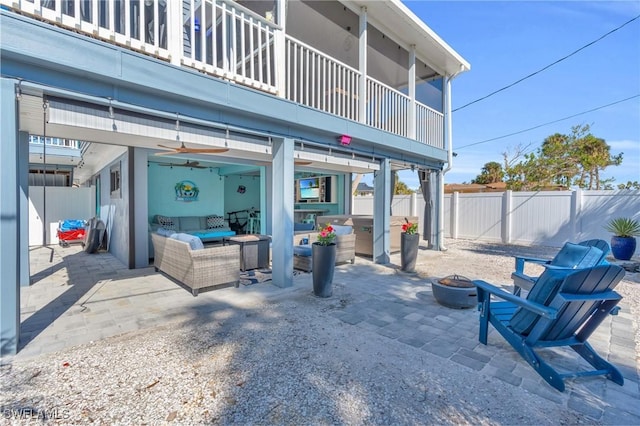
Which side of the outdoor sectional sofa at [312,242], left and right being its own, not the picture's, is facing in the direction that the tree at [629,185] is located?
back

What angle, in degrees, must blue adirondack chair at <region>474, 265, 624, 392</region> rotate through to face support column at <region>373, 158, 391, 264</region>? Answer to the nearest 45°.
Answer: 0° — it already faces it

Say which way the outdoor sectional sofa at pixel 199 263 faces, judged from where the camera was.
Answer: facing away from the viewer and to the right of the viewer

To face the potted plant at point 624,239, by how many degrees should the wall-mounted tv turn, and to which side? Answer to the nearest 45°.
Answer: approximately 45° to its left

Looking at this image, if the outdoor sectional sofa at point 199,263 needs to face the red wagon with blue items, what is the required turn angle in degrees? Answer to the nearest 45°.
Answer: approximately 90° to its left

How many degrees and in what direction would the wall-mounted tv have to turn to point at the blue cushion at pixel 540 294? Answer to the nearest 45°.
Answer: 0° — it already faces it

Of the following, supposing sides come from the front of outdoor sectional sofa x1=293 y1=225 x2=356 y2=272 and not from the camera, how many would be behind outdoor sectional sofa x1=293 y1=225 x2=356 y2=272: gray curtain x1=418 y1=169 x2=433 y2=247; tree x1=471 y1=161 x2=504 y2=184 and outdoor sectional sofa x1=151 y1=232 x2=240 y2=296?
2
